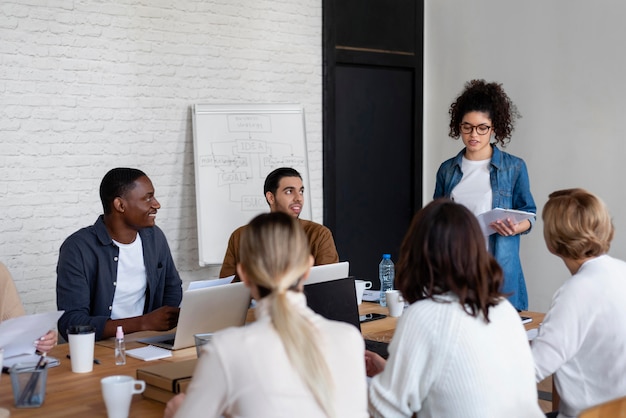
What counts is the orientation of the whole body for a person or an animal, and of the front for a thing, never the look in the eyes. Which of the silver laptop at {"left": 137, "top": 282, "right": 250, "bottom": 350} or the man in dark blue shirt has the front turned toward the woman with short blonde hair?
the man in dark blue shirt

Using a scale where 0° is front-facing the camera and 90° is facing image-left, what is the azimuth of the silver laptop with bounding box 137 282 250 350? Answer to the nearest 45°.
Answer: approximately 135°

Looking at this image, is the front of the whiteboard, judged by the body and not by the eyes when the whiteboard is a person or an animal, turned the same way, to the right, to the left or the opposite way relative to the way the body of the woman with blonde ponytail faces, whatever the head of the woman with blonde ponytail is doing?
the opposite way

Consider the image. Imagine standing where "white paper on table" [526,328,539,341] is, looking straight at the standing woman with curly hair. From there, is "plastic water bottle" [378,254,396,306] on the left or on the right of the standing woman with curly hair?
left

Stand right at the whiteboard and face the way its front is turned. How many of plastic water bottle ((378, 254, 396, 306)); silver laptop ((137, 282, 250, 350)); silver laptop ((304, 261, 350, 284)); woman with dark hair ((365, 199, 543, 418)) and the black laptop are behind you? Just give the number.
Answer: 0

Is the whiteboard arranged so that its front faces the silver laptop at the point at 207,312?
yes

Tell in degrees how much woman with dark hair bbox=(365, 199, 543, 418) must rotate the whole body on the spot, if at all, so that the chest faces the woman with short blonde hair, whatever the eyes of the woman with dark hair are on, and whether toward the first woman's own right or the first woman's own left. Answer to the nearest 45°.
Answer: approximately 90° to the first woman's own right

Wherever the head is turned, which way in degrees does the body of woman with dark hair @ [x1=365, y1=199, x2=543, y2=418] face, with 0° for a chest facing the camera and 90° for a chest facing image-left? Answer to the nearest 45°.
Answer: approximately 135°

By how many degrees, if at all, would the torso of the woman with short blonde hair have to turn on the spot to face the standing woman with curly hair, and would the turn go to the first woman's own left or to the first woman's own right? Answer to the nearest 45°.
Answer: approximately 45° to the first woman's own right

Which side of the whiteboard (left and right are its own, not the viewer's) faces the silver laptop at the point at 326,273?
front

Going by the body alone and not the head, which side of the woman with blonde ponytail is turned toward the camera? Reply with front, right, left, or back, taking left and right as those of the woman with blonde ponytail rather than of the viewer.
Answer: back

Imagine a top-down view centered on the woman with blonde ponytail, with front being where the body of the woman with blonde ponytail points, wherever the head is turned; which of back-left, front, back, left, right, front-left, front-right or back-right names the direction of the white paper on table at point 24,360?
front-left

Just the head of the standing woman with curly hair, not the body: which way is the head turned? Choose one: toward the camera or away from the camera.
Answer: toward the camera

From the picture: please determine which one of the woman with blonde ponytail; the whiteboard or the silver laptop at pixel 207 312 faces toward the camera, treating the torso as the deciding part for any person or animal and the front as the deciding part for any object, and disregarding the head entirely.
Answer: the whiteboard

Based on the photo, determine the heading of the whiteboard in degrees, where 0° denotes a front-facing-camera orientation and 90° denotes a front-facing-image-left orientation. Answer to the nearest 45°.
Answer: approximately 0°

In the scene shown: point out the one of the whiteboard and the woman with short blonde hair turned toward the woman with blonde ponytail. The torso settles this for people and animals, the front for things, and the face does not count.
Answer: the whiteboard

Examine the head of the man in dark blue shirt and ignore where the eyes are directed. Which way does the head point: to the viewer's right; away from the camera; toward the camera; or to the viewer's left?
to the viewer's right

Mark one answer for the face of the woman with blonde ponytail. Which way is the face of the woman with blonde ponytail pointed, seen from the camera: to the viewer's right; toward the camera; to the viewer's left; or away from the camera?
away from the camera

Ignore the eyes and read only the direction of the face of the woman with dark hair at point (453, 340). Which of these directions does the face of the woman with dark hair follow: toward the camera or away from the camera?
away from the camera

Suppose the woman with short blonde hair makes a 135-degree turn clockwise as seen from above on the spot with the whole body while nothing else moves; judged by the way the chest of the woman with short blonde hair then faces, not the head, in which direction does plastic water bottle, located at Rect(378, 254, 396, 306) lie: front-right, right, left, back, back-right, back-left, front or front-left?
back-left

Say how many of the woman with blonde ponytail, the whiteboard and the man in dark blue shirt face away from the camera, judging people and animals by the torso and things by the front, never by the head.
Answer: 1
